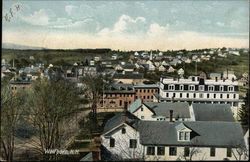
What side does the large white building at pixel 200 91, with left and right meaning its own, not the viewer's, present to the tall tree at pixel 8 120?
front

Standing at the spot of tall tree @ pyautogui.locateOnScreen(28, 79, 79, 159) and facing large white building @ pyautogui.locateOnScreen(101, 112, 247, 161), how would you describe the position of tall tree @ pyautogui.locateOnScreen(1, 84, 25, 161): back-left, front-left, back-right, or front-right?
back-right

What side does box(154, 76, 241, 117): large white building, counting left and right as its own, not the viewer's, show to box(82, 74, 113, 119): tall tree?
right

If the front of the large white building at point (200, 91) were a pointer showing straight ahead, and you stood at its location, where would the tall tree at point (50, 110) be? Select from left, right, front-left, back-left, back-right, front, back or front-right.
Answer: right

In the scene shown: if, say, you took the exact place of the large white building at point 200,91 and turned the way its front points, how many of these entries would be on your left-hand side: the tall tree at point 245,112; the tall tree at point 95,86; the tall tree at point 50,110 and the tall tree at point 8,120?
1

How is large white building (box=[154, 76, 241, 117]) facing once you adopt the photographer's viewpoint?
facing the viewer

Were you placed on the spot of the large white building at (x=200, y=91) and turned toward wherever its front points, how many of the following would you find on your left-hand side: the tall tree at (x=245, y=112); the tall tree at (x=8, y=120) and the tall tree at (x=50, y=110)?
1

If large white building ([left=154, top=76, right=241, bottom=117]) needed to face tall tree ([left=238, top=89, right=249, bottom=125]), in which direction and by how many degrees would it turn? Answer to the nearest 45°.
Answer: approximately 90° to its left
